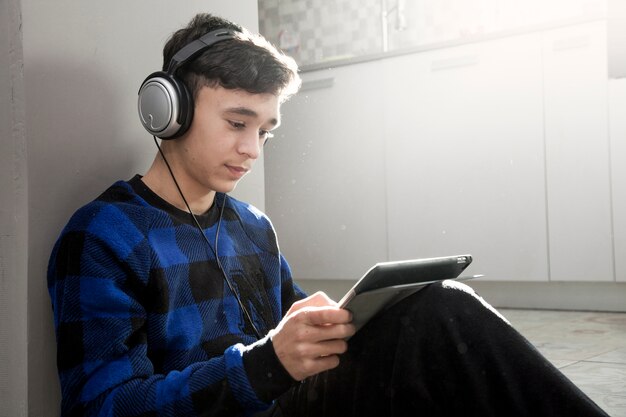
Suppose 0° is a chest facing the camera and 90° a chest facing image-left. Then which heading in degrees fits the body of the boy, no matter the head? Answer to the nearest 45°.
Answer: approximately 315°

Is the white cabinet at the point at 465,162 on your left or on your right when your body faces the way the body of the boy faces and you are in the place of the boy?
on your left
